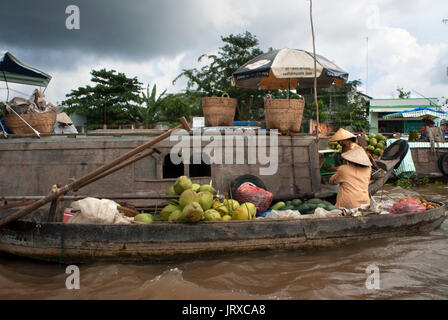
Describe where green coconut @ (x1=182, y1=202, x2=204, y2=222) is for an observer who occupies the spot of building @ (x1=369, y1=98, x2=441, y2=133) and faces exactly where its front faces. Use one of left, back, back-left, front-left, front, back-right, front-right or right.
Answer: front

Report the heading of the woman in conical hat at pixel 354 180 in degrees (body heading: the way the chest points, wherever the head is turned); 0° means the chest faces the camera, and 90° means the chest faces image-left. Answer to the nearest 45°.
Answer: approximately 135°

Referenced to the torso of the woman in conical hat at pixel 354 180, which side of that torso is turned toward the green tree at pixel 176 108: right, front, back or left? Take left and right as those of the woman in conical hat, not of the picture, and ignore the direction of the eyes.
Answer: front

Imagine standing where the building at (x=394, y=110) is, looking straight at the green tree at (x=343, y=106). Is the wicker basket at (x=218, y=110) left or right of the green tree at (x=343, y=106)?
left

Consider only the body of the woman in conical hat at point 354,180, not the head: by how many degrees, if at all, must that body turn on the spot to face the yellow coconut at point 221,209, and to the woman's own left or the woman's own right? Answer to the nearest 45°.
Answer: approximately 90° to the woman's own left

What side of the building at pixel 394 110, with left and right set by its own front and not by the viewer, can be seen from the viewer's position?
front

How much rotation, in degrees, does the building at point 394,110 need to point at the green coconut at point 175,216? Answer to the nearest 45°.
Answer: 0° — it already faces it

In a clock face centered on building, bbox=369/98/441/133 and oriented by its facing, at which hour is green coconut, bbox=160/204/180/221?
The green coconut is roughly at 12 o'clock from the building.

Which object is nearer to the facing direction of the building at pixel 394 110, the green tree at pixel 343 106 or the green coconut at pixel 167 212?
the green coconut
